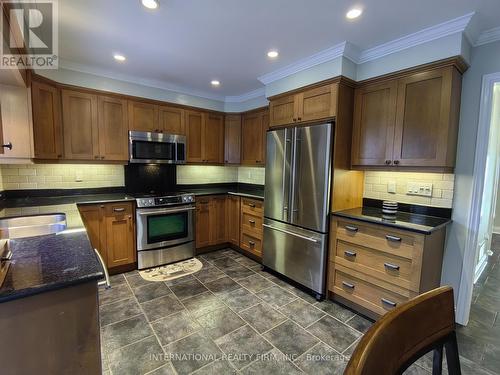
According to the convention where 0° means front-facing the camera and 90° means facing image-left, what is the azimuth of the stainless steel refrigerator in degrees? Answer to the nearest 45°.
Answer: approximately 45°

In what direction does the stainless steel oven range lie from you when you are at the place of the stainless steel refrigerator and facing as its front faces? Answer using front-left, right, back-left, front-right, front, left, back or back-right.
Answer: front-right

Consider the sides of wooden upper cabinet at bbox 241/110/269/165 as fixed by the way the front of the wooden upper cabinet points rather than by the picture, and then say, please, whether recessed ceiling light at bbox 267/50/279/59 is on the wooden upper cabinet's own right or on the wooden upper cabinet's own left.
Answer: on the wooden upper cabinet's own left

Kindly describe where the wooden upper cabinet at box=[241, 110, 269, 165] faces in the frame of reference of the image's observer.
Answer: facing the viewer and to the left of the viewer

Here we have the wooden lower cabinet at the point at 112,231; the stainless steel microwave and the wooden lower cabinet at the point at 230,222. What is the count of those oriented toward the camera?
3

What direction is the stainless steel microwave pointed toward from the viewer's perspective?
toward the camera

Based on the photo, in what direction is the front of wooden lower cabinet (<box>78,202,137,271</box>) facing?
toward the camera

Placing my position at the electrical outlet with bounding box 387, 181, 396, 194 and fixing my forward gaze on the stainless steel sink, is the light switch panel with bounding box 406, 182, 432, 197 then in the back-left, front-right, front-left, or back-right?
back-left

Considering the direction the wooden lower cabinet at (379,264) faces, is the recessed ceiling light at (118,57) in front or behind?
in front

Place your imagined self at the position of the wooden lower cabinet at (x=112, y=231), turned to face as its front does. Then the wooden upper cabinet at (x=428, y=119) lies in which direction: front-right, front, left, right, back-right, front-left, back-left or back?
front-left

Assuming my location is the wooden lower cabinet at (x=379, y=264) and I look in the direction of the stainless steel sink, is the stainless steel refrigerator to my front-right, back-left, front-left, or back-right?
front-right

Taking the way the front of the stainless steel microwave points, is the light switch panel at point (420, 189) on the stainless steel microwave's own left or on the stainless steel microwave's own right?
on the stainless steel microwave's own left

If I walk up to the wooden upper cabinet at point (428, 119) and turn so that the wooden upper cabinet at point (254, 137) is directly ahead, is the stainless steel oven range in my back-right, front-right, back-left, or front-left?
front-left
